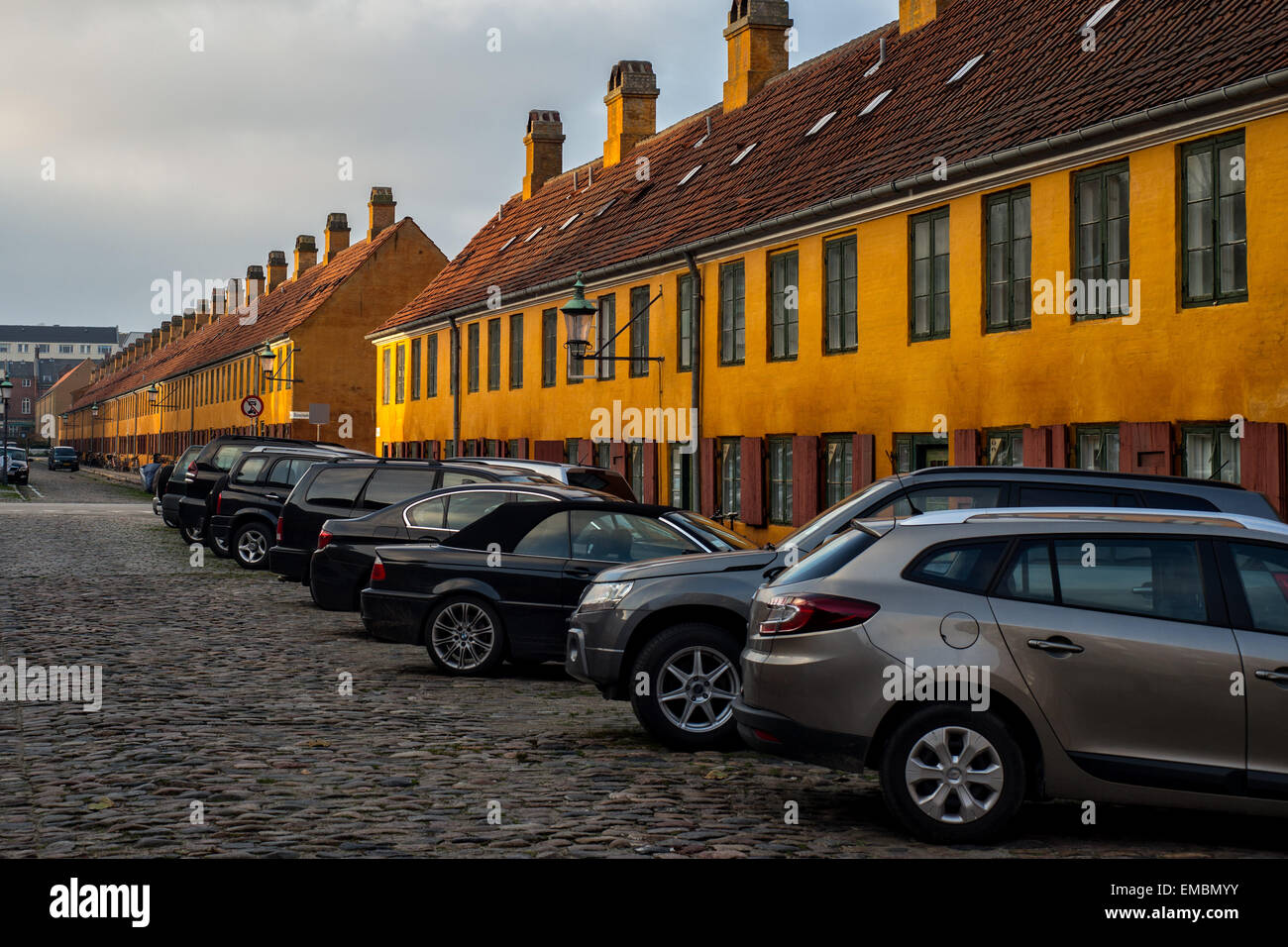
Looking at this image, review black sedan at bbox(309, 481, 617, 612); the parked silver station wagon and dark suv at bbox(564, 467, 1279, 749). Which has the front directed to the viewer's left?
the dark suv

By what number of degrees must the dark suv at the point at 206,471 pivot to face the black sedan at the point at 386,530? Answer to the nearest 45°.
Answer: approximately 90° to its right

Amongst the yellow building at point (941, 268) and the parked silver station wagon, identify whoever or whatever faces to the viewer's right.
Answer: the parked silver station wagon

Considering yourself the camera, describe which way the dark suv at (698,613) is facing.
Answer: facing to the left of the viewer

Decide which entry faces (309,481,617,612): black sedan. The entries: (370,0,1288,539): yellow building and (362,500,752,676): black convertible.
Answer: the yellow building

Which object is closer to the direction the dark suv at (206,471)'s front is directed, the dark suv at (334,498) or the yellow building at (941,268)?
the yellow building

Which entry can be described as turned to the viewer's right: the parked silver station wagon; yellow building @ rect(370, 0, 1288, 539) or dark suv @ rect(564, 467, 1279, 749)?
the parked silver station wagon

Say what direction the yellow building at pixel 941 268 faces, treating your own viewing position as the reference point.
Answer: facing the viewer and to the left of the viewer

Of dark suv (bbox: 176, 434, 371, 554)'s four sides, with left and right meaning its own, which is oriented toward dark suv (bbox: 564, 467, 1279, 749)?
right

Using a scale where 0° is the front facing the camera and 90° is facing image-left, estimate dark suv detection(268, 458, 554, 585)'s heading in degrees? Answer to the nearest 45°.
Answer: approximately 270°

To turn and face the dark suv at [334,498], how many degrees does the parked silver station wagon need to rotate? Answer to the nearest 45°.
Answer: approximately 135° to its left

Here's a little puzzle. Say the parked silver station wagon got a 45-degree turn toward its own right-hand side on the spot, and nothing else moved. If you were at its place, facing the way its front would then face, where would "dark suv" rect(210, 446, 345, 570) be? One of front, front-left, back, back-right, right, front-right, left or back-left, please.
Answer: back

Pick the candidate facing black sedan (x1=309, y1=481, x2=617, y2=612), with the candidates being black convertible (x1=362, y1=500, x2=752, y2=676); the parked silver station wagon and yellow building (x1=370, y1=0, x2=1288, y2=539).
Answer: the yellow building

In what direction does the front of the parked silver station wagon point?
to the viewer's right
